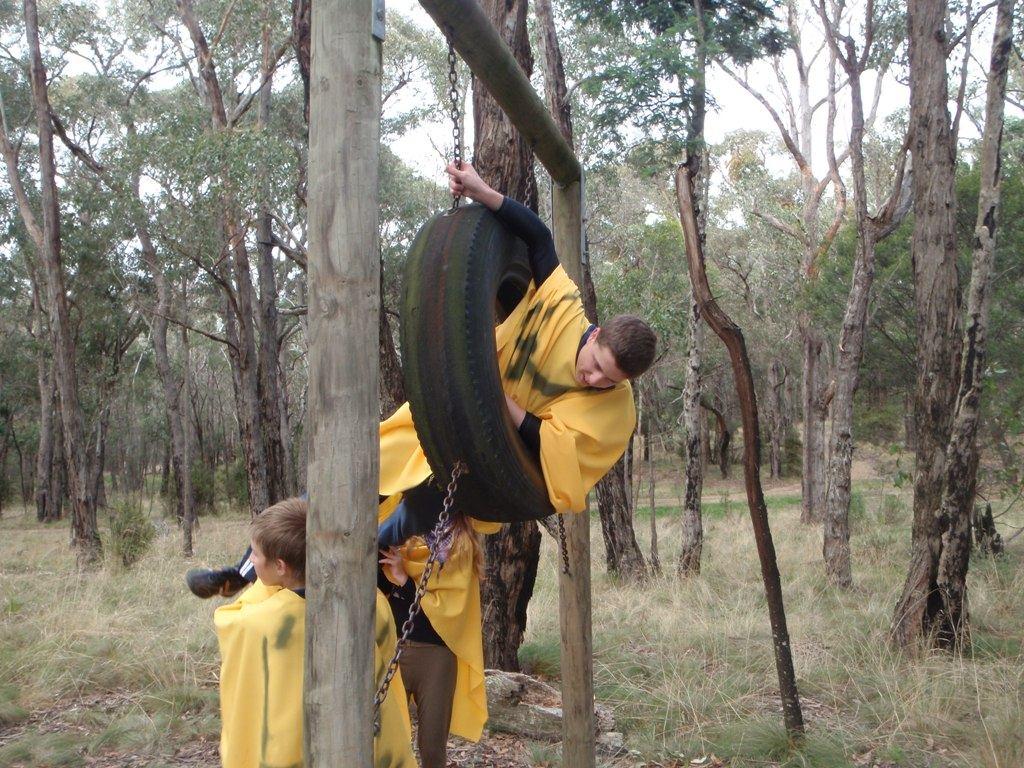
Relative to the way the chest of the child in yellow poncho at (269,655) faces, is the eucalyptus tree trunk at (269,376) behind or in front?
in front

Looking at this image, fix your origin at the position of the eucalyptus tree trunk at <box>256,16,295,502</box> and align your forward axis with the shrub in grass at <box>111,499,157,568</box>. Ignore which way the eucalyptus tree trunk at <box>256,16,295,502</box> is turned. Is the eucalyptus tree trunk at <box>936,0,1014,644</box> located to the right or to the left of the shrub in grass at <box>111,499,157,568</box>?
left

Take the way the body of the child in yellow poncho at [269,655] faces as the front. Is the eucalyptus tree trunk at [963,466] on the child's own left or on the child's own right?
on the child's own right
